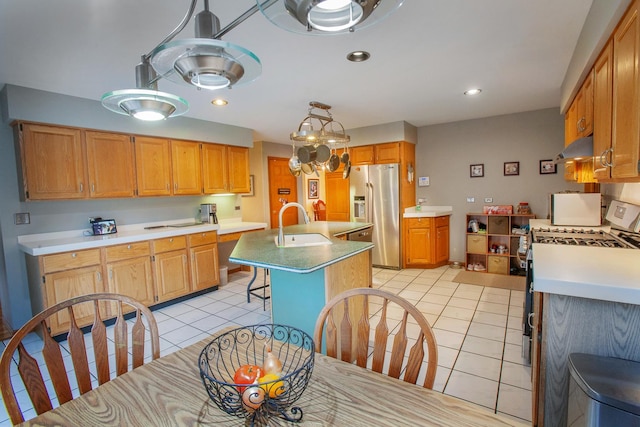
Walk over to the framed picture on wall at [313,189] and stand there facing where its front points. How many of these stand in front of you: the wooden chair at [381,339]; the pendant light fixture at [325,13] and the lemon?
3

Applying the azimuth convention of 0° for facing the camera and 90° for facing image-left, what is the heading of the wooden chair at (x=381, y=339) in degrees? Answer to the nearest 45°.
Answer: approximately 45°

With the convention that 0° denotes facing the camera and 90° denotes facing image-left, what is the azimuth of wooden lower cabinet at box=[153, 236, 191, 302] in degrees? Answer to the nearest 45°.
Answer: approximately 315°

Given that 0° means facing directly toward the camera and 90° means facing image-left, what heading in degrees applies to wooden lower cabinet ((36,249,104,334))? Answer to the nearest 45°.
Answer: approximately 315°

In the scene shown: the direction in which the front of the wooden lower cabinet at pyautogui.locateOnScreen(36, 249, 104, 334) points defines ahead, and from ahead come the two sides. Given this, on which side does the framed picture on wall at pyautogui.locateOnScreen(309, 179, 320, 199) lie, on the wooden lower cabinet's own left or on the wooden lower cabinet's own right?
on the wooden lower cabinet's own left

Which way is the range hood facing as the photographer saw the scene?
facing to the left of the viewer

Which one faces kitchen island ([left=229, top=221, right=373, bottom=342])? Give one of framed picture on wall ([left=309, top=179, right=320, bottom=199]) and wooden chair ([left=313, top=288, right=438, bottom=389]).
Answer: the framed picture on wall

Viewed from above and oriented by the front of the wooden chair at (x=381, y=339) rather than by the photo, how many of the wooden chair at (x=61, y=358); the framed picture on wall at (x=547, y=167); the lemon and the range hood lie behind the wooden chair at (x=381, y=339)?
2

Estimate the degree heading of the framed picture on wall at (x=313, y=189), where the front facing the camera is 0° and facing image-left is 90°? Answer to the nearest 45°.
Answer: approximately 0°
